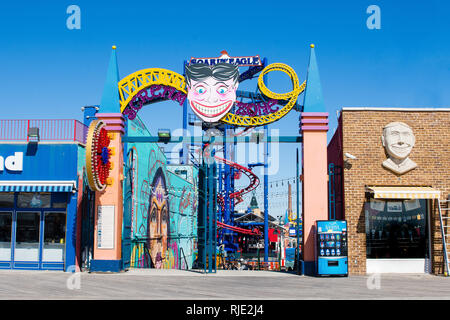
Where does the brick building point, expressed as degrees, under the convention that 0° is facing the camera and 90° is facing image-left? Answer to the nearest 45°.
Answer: approximately 0°

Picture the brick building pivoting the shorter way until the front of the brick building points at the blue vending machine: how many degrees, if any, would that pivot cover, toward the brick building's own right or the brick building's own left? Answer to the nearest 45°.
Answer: approximately 45° to the brick building's own right

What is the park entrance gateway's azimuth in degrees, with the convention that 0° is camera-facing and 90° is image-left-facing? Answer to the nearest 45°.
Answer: approximately 0°

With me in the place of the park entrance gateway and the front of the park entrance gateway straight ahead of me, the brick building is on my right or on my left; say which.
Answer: on my left

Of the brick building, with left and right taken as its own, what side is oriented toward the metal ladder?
left

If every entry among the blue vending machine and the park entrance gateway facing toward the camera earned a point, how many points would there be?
2

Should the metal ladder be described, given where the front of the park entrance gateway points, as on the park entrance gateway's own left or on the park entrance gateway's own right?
on the park entrance gateway's own left
